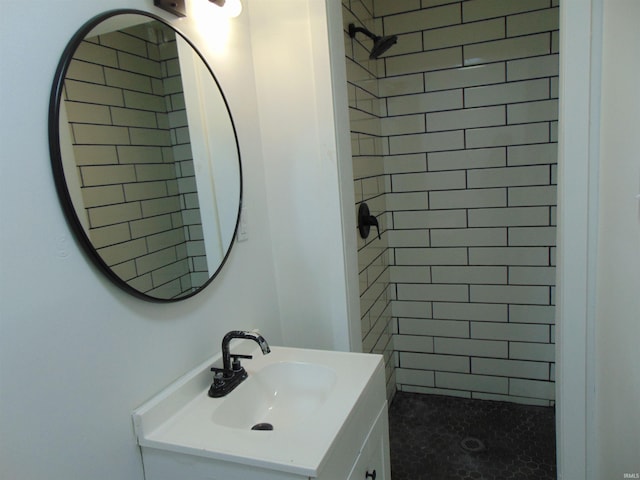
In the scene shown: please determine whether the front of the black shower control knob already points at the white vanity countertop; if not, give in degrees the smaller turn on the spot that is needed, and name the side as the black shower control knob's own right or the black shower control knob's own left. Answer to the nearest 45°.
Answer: approximately 90° to the black shower control knob's own right

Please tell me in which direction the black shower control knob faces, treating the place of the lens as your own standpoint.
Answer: facing to the right of the viewer

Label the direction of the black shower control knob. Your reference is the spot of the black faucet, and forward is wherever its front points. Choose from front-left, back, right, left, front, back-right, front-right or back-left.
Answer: left

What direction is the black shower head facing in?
to the viewer's right

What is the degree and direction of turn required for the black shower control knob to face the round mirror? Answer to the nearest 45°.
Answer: approximately 135° to its right

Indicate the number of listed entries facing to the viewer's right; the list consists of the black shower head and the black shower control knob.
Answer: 2

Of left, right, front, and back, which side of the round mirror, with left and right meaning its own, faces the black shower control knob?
left
